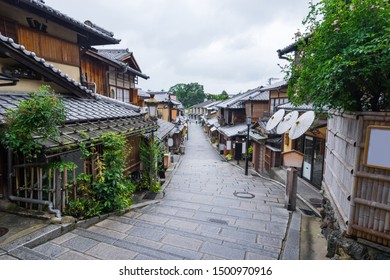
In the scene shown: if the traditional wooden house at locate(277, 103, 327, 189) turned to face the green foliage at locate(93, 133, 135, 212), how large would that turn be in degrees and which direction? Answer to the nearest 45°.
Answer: approximately 45° to its left

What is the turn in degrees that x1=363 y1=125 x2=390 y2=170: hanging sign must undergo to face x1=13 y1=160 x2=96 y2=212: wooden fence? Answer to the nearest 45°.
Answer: approximately 45° to its right

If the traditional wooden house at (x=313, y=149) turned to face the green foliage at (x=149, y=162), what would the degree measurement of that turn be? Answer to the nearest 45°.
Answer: approximately 45° to its left

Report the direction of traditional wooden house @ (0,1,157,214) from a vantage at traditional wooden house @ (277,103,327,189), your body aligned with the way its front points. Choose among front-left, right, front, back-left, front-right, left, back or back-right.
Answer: front-left

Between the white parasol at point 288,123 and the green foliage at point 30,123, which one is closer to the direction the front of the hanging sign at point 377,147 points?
the green foliage

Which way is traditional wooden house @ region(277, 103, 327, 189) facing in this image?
to the viewer's left

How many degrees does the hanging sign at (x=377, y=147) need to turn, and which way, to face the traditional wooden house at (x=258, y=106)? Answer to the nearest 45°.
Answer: approximately 135° to its right

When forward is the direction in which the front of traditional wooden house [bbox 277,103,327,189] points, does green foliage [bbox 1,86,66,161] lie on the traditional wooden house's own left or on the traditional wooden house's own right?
on the traditional wooden house's own left

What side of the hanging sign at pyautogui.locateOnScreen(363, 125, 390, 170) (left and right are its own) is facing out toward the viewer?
front

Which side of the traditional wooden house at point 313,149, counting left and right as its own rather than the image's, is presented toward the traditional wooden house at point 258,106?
right

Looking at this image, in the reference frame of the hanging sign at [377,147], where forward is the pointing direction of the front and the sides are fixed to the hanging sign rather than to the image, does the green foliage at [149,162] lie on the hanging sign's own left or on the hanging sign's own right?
on the hanging sign's own right

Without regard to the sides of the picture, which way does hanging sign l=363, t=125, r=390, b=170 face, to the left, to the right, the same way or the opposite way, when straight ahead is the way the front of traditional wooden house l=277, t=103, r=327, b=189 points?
to the left

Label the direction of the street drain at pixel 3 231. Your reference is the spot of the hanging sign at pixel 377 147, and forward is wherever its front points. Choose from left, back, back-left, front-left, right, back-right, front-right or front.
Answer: front-right

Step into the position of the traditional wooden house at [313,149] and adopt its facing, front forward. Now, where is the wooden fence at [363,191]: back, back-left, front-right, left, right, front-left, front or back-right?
left

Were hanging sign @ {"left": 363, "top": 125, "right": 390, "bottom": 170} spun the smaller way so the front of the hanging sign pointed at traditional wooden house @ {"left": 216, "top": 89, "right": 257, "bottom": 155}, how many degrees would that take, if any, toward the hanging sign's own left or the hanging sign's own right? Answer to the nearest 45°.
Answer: approximately 135° to the hanging sign's own right

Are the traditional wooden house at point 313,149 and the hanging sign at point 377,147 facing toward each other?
no
